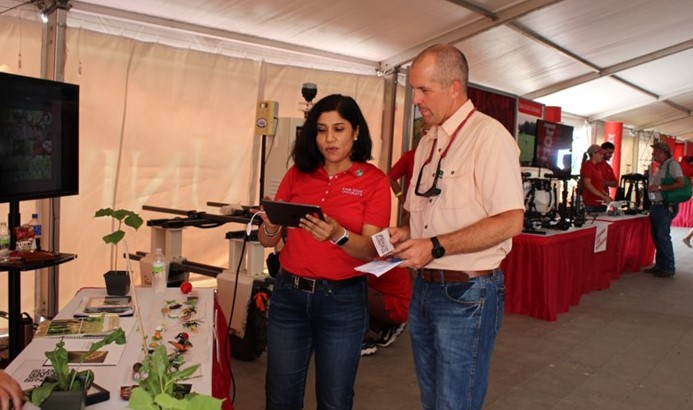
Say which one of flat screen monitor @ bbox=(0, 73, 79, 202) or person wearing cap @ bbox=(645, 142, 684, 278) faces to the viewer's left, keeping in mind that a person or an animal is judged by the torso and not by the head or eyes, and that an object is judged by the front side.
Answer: the person wearing cap

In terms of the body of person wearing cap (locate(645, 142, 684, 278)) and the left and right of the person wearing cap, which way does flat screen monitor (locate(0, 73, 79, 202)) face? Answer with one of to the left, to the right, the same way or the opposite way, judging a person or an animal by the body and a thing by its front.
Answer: the opposite way

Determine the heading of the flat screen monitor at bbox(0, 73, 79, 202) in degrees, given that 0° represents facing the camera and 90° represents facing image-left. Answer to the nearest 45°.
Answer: approximately 315°

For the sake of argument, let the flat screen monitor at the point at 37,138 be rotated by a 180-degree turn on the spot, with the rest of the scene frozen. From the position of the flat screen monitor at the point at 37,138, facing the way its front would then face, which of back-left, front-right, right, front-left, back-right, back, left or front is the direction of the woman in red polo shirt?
back

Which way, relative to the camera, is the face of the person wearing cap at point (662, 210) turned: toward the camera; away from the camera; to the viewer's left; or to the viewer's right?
to the viewer's left

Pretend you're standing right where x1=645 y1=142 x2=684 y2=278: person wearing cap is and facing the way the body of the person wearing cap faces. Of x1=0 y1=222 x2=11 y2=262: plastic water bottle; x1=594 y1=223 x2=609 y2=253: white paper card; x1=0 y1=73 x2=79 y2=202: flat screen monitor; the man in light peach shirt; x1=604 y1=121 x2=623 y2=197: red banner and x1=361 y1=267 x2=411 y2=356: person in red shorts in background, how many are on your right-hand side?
1

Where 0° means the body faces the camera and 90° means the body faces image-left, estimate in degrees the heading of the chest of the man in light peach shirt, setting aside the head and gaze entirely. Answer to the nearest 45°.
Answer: approximately 45°

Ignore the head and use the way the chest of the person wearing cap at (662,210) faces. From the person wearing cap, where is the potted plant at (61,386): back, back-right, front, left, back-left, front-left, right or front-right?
left

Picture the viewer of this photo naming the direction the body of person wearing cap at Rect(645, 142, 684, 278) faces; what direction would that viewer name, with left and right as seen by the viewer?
facing to the left of the viewer
